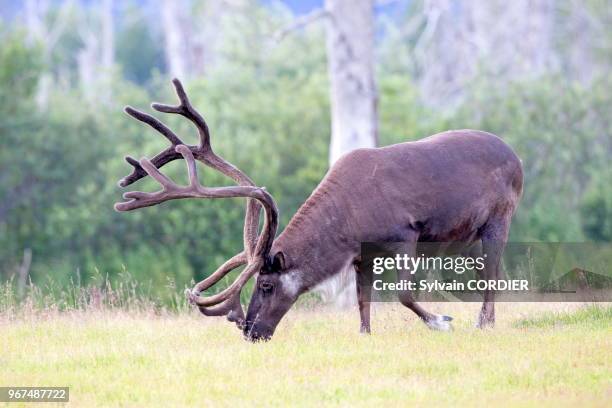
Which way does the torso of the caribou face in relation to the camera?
to the viewer's left

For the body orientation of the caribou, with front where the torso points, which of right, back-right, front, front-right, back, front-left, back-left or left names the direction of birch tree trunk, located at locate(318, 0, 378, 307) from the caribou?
right
